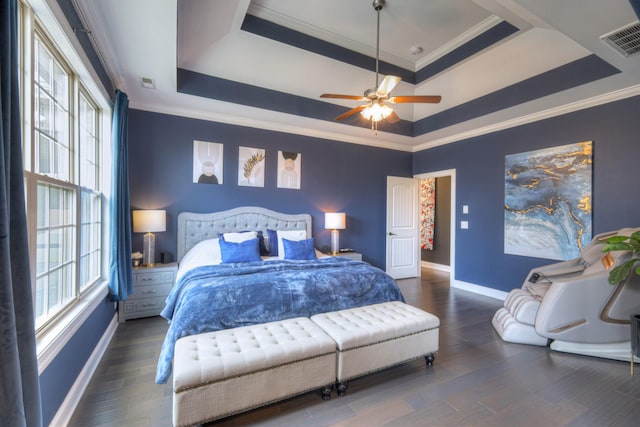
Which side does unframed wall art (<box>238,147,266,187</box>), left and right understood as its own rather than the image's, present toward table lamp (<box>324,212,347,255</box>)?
left

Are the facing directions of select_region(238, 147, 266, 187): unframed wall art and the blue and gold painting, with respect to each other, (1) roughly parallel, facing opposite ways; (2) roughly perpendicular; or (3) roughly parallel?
roughly perpendicular

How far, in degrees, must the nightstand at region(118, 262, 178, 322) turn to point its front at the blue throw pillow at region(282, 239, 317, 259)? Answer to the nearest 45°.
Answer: approximately 90° to its left

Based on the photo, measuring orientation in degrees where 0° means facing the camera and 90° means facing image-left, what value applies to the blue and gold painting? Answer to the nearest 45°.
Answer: approximately 45°

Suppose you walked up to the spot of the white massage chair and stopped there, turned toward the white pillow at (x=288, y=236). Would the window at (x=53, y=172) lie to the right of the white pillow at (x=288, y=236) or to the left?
left

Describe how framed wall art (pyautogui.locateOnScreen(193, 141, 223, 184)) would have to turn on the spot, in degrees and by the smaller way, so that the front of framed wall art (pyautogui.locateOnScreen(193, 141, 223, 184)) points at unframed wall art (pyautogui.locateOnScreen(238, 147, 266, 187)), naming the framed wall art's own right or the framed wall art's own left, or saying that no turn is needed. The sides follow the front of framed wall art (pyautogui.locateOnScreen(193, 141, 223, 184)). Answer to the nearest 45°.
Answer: approximately 90° to the framed wall art's own left

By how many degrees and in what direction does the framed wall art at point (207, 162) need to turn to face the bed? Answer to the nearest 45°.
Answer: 0° — it already faces it

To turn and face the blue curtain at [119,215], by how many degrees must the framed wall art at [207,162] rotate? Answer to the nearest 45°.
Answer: approximately 45° to its right

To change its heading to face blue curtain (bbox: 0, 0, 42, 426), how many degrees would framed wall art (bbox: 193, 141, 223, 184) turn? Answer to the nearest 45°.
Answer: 0° — it already faces it

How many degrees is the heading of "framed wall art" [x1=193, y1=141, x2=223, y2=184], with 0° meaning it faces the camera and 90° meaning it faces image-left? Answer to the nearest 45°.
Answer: approximately 0°

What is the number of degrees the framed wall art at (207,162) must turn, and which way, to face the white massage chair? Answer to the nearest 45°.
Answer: approximately 45° to its left

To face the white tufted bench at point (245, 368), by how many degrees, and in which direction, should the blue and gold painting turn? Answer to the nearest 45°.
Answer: approximately 45° to its left
